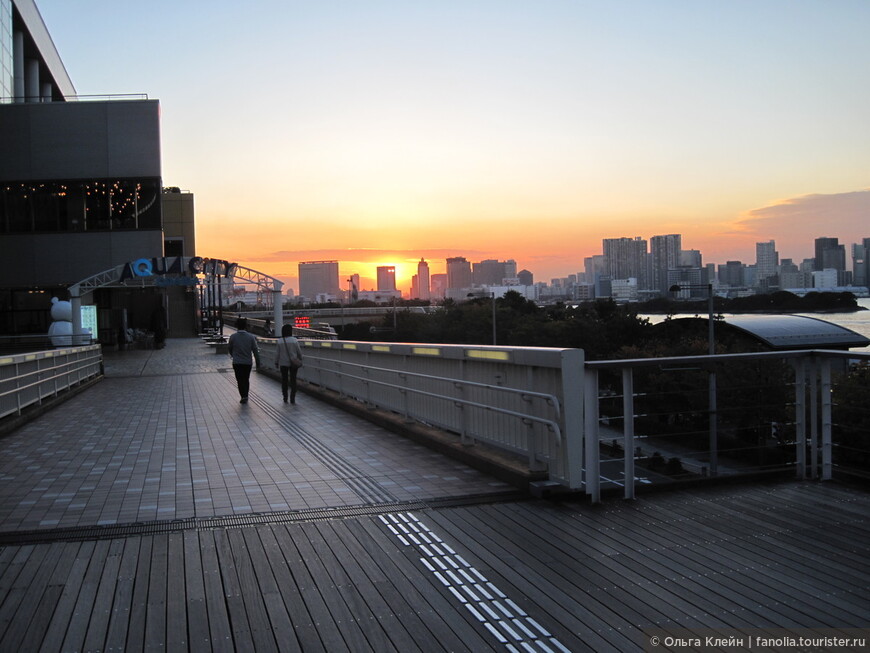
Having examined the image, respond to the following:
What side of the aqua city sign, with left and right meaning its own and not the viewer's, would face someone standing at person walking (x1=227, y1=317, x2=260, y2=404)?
front

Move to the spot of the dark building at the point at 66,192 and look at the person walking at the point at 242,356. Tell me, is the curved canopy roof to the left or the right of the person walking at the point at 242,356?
left

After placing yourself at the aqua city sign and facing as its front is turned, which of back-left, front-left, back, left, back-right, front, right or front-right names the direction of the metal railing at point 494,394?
front

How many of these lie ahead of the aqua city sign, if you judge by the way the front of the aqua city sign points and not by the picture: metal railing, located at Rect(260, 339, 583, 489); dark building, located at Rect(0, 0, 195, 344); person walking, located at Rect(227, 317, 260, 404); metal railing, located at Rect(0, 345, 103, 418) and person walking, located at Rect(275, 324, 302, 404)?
4

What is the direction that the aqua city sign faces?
toward the camera

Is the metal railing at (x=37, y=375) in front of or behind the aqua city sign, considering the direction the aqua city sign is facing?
in front

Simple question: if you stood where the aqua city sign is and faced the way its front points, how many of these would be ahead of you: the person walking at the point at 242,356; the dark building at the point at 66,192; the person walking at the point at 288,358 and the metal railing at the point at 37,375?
3

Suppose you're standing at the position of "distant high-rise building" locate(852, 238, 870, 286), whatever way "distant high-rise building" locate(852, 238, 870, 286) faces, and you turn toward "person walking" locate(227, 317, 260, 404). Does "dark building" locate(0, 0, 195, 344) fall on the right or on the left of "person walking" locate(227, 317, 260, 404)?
right

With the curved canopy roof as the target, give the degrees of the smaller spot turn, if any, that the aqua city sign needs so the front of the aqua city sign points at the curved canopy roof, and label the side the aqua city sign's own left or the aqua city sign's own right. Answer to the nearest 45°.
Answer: approximately 90° to the aqua city sign's own left

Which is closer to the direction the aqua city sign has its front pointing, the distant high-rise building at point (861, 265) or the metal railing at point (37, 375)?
the metal railing

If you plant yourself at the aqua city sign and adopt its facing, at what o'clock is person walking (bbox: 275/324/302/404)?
The person walking is roughly at 12 o'clock from the aqua city sign.

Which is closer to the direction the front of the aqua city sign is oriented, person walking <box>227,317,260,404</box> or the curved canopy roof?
the person walking

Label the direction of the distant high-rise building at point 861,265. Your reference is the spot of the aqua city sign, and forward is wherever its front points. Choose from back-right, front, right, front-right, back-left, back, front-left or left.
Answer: left
